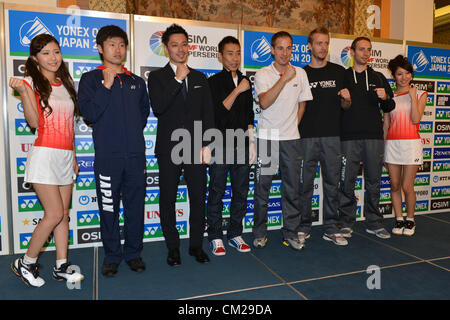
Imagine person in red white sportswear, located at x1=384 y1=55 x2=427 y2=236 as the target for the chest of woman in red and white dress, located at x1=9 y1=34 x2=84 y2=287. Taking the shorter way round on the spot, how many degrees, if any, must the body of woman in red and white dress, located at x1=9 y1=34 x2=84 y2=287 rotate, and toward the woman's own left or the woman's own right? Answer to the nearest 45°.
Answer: approximately 45° to the woman's own left

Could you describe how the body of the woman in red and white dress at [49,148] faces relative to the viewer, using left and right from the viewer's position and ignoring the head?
facing the viewer and to the right of the viewer

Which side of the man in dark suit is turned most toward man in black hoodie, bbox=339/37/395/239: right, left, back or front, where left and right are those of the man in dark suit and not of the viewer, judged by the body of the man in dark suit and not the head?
left

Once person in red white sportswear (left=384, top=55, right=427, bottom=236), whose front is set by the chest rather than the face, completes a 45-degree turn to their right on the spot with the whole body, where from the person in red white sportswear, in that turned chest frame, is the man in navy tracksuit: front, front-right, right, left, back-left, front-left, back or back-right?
front

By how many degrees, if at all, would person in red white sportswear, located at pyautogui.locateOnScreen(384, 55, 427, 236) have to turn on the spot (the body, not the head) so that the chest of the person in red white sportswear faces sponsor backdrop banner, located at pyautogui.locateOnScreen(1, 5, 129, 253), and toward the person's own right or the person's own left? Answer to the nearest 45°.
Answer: approximately 45° to the person's own right

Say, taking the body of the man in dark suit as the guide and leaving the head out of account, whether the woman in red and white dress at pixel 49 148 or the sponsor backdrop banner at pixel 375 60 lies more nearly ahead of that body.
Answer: the woman in red and white dress

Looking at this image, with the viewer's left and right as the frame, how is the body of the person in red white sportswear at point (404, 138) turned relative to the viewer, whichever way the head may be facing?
facing the viewer

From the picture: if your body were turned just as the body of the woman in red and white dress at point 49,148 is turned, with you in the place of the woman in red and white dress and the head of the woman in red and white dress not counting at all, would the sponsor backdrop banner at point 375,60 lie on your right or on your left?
on your left

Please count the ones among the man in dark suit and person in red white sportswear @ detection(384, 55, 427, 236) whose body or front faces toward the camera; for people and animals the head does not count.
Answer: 2
